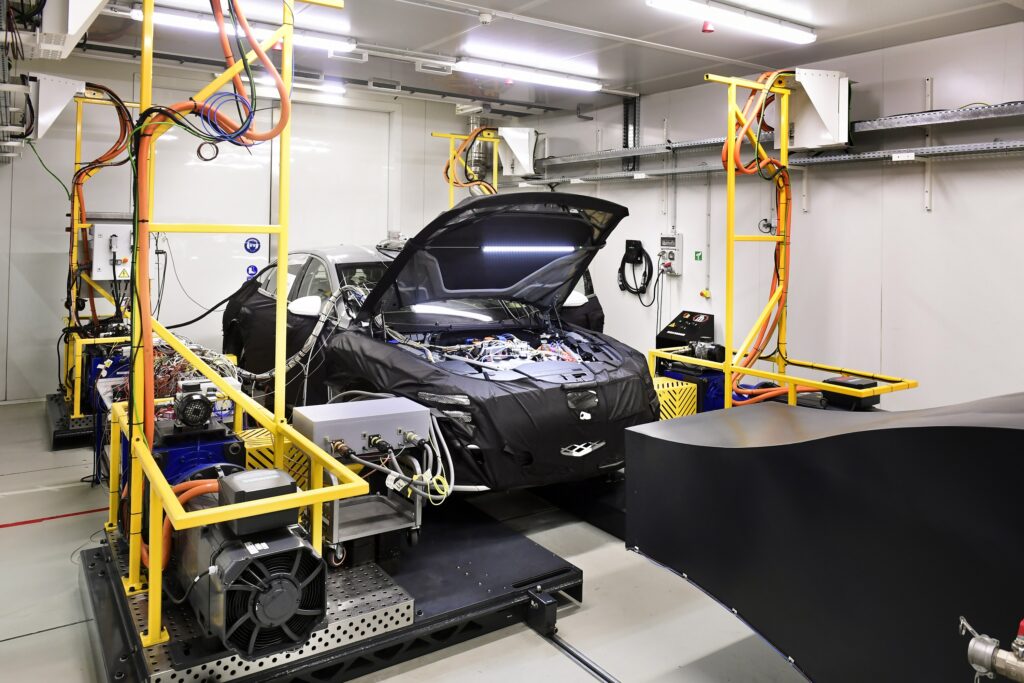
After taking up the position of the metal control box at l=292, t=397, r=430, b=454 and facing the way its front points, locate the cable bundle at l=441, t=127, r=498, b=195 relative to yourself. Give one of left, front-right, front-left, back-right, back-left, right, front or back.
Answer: back-left

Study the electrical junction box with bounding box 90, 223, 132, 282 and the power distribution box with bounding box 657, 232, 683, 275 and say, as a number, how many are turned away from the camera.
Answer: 0

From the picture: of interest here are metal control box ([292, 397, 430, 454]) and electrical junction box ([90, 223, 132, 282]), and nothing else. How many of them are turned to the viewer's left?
0

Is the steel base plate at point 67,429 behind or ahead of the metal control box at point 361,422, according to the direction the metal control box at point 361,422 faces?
behind

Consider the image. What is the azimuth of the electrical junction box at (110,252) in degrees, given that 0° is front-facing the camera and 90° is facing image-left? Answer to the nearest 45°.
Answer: approximately 0°

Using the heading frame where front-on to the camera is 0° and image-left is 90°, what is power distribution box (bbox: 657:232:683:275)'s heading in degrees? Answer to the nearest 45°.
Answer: approximately 45°

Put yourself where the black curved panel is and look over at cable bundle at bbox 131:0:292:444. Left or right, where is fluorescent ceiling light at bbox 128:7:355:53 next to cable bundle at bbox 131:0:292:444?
right

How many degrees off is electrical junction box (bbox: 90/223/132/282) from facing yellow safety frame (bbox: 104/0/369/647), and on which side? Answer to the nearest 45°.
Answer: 0° — it already faces it
